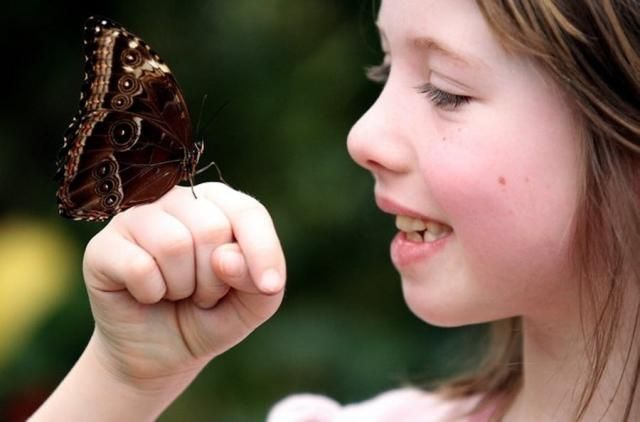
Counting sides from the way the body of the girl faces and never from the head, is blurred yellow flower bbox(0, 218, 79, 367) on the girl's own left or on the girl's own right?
on the girl's own right

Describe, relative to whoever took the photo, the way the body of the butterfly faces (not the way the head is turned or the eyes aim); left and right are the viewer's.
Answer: facing to the right of the viewer

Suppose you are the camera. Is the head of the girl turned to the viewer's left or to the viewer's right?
to the viewer's left

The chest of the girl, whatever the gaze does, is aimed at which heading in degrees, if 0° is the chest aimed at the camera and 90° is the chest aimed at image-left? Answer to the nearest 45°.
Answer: approximately 45°
